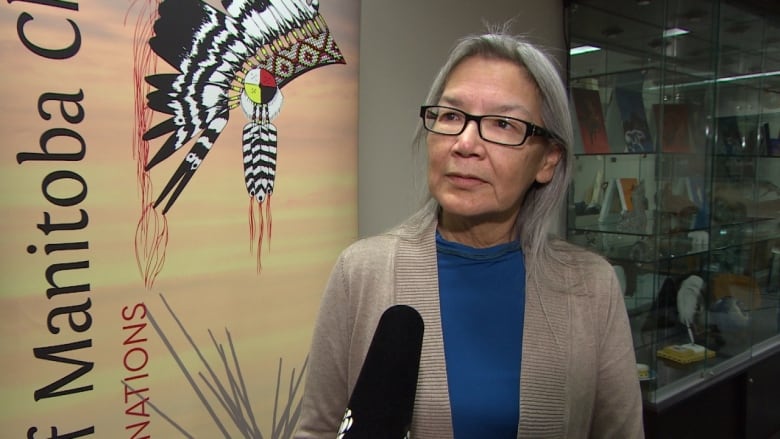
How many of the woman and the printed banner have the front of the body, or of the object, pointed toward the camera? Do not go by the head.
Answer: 2

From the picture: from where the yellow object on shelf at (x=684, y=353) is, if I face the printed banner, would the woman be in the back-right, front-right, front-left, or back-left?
front-left

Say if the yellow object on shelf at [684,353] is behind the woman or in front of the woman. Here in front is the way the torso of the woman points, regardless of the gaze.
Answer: behind

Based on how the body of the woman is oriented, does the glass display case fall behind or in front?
behind

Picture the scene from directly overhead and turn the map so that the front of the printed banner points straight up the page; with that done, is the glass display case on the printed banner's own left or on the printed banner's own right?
on the printed banner's own left

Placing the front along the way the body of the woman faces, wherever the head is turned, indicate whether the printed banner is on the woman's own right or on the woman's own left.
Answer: on the woman's own right

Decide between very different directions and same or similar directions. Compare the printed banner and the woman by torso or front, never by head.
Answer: same or similar directions

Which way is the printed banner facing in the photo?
toward the camera

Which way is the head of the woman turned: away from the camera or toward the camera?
toward the camera

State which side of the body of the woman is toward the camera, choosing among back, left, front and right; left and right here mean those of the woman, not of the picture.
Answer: front
